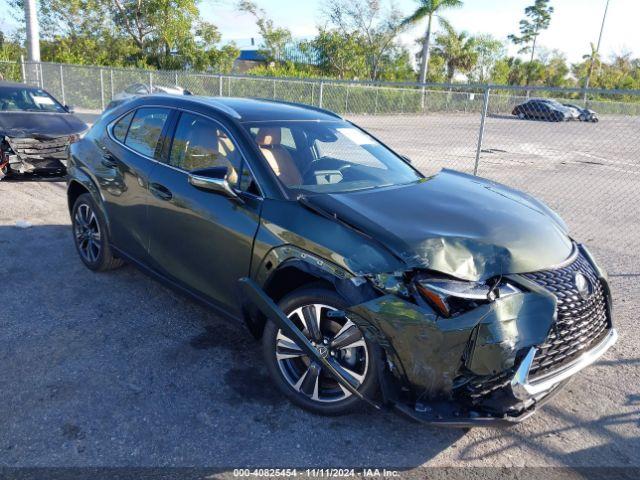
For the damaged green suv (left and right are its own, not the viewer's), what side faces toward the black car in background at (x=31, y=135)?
back

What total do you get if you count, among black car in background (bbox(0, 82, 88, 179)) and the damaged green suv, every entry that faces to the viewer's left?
0

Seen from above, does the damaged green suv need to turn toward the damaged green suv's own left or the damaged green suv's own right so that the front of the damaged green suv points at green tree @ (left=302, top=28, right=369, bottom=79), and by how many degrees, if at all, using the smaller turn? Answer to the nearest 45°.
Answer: approximately 135° to the damaged green suv's own left

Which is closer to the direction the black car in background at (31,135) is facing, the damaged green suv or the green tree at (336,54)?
the damaged green suv

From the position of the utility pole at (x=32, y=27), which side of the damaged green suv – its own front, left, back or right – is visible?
back

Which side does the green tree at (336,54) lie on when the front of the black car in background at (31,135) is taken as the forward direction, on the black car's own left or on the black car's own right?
on the black car's own left

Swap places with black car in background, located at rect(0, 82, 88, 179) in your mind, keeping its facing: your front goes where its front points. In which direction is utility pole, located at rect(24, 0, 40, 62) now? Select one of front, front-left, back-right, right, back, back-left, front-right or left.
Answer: back-left

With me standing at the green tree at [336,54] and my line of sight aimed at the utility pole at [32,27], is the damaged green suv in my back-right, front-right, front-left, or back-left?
front-left

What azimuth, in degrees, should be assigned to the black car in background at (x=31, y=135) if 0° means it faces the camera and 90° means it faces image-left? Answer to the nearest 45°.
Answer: approximately 315°
